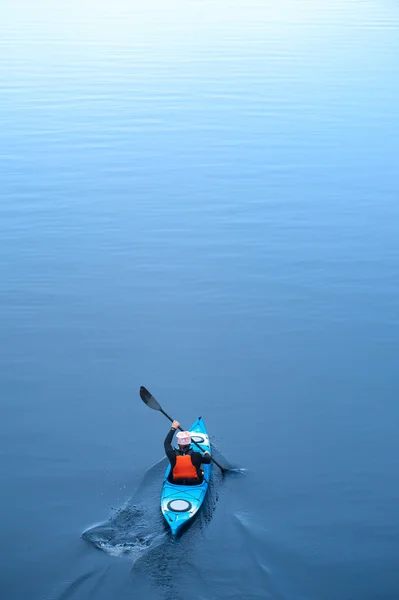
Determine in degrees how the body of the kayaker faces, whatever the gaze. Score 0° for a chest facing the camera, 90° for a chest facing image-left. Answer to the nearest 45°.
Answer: approximately 180°
